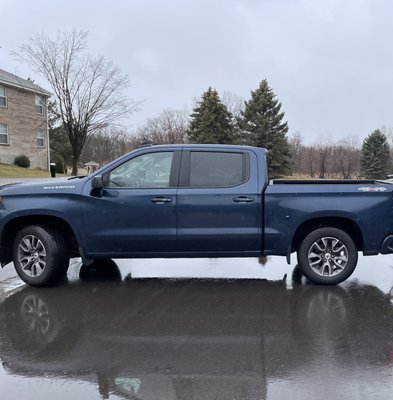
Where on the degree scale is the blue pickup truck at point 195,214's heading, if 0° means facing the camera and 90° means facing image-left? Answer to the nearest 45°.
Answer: approximately 90°

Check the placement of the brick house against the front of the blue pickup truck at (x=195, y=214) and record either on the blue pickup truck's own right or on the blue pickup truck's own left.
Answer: on the blue pickup truck's own right

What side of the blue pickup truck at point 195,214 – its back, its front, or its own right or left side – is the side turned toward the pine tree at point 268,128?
right

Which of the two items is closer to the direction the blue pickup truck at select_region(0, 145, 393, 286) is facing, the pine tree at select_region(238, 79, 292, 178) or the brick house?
the brick house

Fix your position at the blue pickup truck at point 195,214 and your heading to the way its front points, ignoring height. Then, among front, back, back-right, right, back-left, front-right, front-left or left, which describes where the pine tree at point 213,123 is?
right
